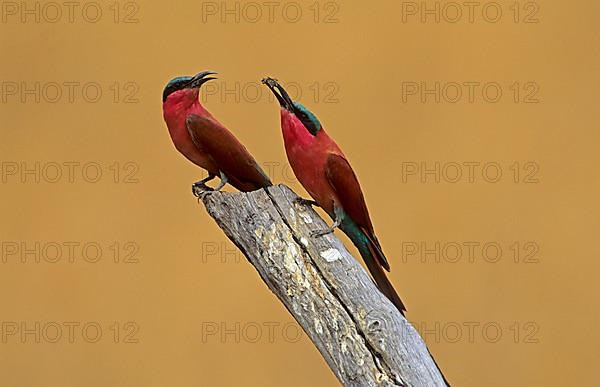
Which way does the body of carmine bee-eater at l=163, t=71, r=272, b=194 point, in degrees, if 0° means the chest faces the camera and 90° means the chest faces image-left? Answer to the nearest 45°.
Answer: approximately 90°

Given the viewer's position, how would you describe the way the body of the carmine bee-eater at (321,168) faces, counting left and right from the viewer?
facing to the left of the viewer

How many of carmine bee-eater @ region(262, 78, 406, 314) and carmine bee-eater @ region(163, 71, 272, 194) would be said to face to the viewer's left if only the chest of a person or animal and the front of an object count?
2
